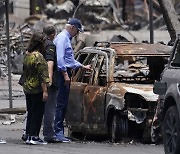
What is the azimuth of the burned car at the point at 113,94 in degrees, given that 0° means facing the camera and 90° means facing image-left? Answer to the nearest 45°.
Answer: approximately 315°

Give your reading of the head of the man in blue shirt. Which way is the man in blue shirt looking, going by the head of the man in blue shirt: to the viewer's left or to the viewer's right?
to the viewer's right

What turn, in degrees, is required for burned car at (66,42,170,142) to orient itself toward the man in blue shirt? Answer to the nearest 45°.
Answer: approximately 135° to its right

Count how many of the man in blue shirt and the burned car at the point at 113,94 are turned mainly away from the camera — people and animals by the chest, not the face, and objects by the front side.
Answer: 0

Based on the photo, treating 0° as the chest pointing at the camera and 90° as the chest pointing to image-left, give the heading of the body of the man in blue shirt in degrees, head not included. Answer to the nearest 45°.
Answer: approximately 270°

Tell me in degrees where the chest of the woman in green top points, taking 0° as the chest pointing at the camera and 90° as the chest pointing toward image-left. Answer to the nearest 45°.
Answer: approximately 225°

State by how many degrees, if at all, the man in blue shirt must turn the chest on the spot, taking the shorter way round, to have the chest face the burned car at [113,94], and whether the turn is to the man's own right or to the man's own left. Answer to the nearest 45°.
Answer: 0° — they already face it
